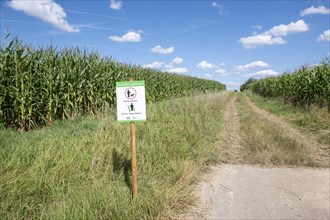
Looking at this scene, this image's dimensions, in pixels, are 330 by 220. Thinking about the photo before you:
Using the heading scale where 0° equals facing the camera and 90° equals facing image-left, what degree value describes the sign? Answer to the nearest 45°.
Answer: approximately 0°
